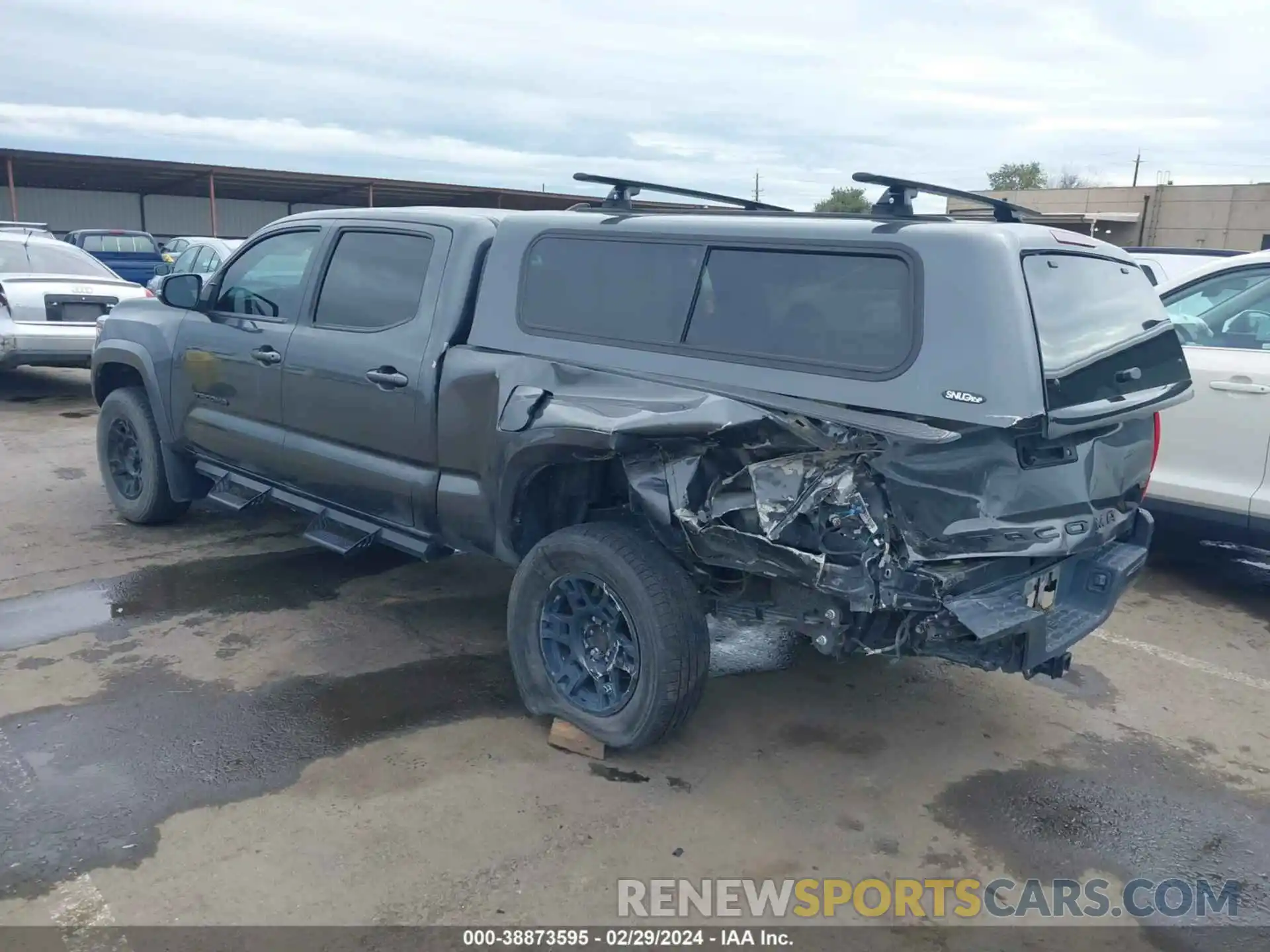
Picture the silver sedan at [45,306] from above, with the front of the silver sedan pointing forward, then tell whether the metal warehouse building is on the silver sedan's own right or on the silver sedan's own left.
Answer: on the silver sedan's own right

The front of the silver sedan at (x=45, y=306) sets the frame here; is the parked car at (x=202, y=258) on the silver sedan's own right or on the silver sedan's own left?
on the silver sedan's own right

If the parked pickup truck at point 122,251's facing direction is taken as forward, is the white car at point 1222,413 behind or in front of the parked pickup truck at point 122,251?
behind

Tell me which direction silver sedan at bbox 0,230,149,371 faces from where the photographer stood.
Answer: facing away from the viewer and to the left of the viewer

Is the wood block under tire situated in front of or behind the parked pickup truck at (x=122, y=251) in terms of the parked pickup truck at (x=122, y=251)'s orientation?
behind

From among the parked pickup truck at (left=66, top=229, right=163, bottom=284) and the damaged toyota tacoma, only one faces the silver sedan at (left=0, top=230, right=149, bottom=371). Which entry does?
the damaged toyota tacoma

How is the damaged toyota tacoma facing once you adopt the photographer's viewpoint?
facing away from the viewer and to the left of the viewer

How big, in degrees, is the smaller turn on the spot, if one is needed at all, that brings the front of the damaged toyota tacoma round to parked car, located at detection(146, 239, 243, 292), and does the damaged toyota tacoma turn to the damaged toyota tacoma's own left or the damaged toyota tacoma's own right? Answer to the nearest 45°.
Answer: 0° — it already faces it

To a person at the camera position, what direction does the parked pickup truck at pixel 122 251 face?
facing away from the viewer and to the left of the viewer

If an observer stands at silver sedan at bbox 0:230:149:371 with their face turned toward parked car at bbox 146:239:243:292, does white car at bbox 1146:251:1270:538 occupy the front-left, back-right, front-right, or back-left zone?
back-right

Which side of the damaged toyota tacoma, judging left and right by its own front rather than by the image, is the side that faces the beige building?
right
